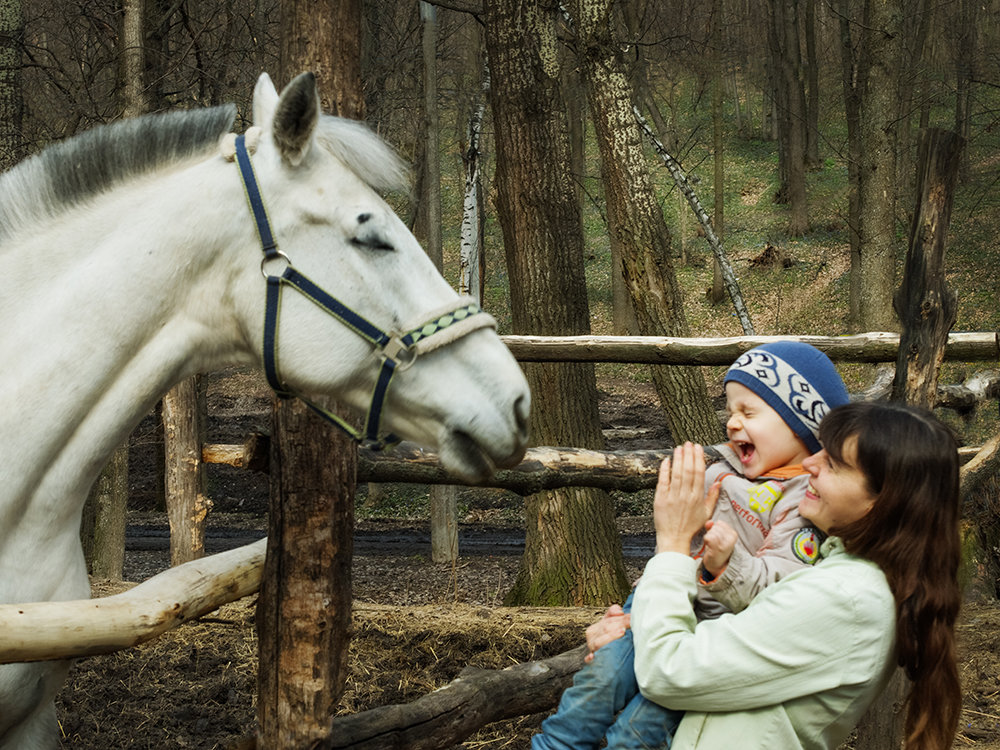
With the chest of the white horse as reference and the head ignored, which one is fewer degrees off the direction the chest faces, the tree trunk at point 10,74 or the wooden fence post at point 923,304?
the wooden fence post

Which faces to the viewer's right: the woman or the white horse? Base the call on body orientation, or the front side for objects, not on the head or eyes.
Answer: the white horse

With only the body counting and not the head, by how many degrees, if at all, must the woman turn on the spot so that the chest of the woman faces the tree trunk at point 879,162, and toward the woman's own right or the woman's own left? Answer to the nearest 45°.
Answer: approximately 90° to the woman's own right

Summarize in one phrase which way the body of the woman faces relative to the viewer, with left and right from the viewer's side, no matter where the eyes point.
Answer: facing to the left of the viewer

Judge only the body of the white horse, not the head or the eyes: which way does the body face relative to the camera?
to the viewer's right

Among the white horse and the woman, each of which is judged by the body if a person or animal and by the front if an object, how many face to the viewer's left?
1

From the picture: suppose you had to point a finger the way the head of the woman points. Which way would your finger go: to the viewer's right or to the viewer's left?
to the viewer's left

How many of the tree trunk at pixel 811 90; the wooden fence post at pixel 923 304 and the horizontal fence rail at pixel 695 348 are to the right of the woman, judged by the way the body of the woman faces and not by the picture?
3

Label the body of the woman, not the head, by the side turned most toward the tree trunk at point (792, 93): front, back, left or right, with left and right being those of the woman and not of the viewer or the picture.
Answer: right
